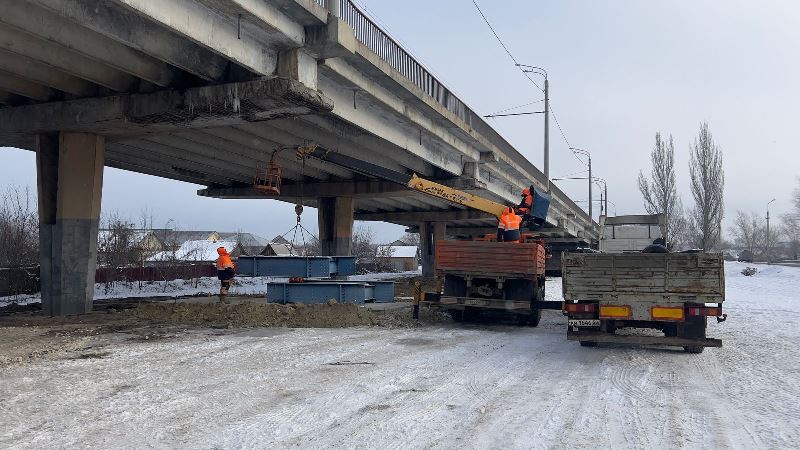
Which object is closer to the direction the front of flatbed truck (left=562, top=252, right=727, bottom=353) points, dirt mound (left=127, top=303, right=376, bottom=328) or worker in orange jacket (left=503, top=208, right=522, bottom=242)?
the worker in orange jacket

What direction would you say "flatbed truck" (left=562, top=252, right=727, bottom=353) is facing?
away from the camera

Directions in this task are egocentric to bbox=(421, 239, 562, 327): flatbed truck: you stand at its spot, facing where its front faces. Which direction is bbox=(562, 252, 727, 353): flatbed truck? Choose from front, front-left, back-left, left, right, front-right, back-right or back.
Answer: back-right

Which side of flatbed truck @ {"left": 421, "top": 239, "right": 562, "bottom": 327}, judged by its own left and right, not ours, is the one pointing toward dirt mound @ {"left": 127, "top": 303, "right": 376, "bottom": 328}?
left

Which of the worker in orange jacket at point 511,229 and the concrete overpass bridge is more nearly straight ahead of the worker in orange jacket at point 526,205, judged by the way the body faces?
the concrete overpass bridge

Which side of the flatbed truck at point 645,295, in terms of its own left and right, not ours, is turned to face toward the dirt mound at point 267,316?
left

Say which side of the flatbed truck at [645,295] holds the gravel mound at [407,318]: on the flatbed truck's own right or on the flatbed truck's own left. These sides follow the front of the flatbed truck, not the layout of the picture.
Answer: on the flatbed truck's own left

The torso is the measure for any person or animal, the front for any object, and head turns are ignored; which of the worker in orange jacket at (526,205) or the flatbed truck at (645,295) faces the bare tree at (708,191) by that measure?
the flatbed truck

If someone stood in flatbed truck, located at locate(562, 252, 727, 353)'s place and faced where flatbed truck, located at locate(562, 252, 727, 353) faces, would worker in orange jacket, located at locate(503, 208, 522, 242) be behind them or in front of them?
in front

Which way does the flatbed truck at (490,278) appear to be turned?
away from the camera

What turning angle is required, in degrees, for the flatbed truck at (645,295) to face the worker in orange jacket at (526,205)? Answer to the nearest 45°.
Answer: approximately 45° to its left
